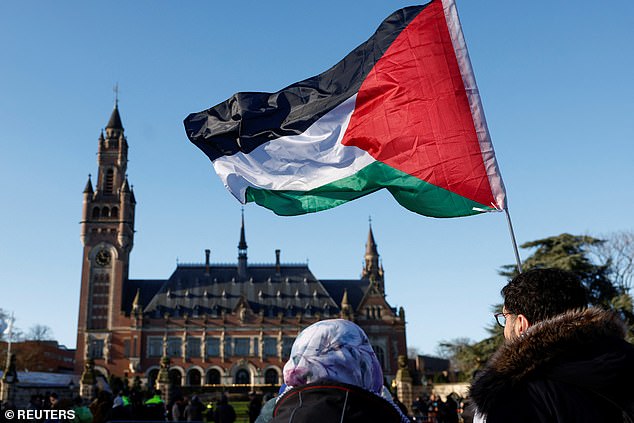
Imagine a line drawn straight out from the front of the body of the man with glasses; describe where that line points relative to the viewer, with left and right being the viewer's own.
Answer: facing away from the viewer and to the left of the viewer

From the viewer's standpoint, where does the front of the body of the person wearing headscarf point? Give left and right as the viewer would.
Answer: facing away from the viewer

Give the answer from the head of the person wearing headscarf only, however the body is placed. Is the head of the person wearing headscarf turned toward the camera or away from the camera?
away from the camera

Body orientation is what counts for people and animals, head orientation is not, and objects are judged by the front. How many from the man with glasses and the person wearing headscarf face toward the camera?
0

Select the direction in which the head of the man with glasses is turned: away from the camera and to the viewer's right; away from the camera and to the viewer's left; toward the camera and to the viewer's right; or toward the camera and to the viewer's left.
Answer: away from the camera and to the viewer's left

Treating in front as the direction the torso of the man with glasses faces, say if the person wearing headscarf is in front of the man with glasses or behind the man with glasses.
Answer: in front

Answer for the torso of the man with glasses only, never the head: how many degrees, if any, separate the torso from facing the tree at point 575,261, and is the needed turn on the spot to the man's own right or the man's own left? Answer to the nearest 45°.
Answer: approximately 45° to the man's own right

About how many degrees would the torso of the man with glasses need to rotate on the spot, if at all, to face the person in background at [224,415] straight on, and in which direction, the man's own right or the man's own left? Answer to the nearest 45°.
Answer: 0° — they already face them

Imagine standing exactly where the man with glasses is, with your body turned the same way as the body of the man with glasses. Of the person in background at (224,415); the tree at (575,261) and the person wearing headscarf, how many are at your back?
0

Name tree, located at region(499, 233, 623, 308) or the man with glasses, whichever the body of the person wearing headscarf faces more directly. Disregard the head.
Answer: the tree

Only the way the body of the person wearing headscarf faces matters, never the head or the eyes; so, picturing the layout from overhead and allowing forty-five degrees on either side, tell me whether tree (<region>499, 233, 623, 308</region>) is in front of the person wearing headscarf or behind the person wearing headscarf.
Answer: in front

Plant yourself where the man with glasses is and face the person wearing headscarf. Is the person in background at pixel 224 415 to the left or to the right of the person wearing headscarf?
right

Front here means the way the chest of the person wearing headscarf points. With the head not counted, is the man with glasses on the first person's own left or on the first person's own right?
on the first person's own right

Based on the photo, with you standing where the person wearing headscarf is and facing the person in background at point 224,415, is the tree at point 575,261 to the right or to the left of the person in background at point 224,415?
right
